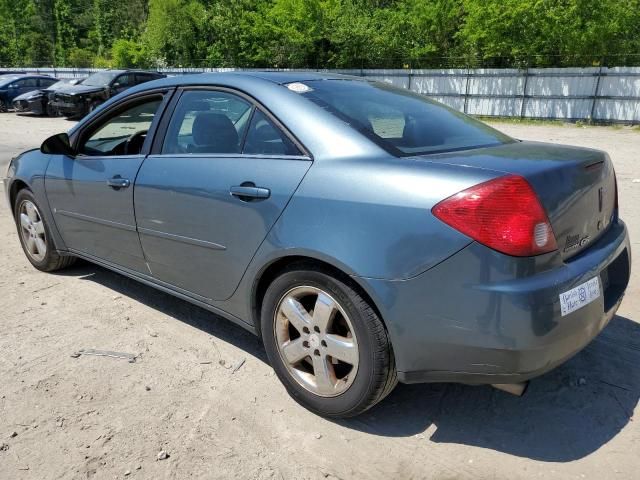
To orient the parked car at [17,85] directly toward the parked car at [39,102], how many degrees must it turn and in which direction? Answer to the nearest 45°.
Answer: approximately 45° to its left

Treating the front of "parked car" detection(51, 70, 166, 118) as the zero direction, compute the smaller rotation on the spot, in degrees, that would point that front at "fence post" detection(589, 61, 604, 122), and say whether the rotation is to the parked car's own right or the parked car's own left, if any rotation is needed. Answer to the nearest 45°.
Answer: approximately 135° to the parked car's own left

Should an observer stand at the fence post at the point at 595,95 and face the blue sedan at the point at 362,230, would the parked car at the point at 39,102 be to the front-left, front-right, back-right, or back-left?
front-right

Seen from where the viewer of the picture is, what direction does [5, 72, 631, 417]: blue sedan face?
facing away from the viewer and to the left of the viewer

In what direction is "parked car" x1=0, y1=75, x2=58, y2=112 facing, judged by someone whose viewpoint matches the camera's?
facing the viewer and to the left of the viewer

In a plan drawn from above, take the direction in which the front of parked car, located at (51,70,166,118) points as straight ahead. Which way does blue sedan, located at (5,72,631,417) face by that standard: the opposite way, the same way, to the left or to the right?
to the right

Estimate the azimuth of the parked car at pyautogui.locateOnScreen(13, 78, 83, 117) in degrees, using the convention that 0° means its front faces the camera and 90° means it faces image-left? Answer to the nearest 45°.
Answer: approximately 45°

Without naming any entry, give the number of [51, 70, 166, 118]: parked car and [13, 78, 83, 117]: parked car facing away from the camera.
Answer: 0

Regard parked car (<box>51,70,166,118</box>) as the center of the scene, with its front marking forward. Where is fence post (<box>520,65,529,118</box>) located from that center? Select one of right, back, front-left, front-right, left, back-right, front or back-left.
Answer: back-left

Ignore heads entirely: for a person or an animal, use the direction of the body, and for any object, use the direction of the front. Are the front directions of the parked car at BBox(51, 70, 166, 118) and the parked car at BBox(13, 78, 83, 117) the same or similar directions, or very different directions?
same or similar directions

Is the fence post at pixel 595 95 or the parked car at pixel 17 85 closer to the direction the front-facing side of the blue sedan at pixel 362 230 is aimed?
the parked car

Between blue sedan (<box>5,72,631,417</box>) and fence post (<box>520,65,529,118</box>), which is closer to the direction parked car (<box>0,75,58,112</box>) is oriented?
the blue sedan

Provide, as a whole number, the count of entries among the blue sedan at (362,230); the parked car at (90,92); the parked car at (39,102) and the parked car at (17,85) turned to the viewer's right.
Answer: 0

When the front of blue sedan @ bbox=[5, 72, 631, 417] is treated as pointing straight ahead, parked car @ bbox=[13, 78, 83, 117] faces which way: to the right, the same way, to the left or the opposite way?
to the left
